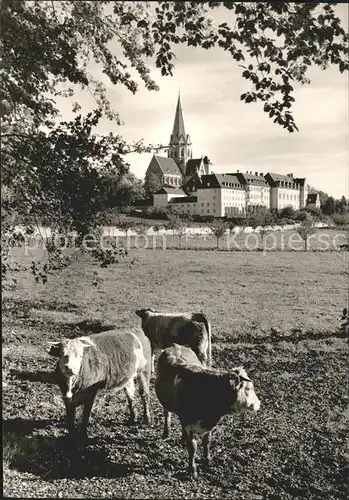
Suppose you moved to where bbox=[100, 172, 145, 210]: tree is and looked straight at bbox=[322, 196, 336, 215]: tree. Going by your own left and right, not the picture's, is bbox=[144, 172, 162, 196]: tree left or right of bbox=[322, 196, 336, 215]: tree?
left

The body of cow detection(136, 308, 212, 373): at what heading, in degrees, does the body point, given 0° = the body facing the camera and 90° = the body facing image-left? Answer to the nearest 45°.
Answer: approximately 90°

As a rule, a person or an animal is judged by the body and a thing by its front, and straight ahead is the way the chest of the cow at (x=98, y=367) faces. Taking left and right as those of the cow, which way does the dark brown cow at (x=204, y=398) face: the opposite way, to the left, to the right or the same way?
to the left

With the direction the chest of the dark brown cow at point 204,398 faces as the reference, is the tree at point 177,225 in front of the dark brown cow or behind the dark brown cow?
behind

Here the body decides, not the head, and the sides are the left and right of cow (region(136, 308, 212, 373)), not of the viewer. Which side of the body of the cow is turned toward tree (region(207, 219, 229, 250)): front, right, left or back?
right

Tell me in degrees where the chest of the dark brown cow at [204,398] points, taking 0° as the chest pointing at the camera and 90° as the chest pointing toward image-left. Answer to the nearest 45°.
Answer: approximately 315°

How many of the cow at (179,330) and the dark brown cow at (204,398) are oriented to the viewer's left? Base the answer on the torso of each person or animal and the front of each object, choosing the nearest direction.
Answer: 1

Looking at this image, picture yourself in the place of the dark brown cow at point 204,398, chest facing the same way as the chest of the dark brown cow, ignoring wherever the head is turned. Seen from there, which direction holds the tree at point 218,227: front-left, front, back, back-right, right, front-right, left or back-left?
back-left

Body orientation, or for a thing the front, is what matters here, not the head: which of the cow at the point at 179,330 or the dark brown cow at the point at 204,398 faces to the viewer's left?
the cow
